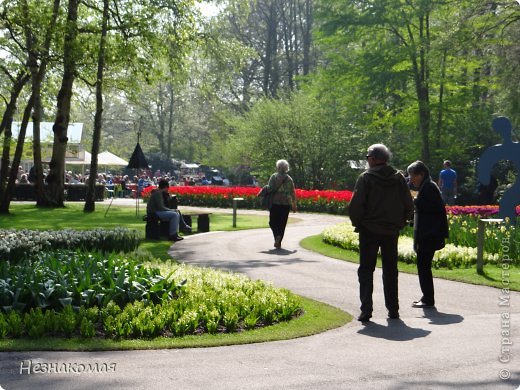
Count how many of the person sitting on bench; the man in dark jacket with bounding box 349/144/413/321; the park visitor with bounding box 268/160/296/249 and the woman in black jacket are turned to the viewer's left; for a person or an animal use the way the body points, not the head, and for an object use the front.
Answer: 1

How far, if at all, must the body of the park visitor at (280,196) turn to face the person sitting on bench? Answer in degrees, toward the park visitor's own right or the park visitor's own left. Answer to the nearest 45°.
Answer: approximately 45° to the park visitor's own left

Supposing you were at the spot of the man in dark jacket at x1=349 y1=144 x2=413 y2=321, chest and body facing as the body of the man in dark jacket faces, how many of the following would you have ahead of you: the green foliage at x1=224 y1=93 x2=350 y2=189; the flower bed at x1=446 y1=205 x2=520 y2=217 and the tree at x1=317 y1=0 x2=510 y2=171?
3

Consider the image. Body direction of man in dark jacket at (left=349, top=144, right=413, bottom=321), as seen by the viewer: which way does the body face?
away from the camera

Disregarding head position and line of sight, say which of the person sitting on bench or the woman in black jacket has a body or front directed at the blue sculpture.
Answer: the person sitting on bench

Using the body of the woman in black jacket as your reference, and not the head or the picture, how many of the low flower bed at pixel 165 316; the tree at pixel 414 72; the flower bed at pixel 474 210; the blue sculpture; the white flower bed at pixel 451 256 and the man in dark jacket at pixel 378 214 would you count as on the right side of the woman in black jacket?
4

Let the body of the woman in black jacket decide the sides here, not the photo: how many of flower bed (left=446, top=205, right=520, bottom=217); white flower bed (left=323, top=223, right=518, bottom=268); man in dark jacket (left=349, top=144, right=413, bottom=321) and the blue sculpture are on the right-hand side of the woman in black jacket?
3

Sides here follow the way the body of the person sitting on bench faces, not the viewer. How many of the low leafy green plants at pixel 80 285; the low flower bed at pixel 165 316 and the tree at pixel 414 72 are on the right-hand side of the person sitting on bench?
2

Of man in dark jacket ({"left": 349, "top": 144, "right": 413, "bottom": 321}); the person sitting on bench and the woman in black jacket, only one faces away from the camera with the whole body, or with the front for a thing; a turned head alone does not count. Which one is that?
the man in dark jacket

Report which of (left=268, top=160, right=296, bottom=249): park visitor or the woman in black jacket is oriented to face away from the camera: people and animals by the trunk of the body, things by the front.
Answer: the park visitor

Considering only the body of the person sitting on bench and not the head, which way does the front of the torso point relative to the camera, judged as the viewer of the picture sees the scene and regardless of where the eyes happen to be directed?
to the viewer's right

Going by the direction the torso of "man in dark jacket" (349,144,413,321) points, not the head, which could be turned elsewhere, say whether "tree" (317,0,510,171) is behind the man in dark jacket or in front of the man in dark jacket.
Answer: in front

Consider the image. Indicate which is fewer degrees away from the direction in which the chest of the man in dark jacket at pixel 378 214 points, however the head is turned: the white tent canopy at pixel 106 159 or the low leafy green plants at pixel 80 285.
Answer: the white tent canopy

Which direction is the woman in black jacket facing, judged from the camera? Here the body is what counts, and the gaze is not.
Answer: to the viewer's left

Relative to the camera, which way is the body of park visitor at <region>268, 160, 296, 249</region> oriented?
away from the camera

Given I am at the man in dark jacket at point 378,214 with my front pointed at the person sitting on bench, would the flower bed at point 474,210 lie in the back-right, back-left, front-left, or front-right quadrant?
front-right

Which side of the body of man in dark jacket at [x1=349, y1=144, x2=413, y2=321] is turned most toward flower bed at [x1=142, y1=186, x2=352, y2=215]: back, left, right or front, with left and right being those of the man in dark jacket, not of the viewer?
front

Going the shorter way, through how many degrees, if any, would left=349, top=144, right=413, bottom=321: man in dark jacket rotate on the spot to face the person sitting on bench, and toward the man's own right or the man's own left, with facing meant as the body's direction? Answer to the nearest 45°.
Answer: approximately 45° to the man's own left

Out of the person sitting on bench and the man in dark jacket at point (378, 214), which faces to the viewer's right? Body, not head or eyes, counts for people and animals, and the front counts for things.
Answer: the person sitting on bench
